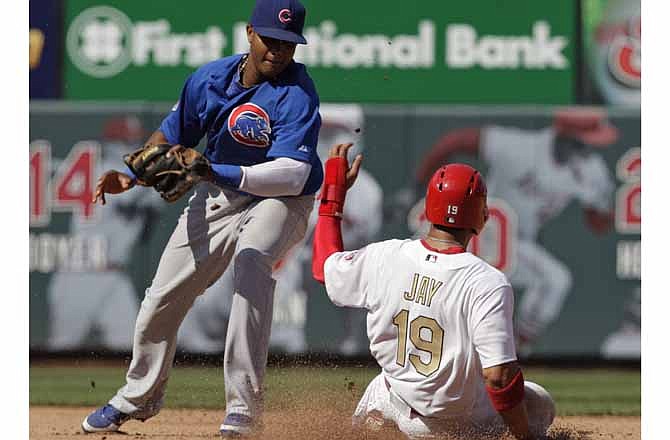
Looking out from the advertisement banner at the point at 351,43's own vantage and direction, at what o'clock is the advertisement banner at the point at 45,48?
the advertisement banner at the point at 45,48 is roughly at 3 o'clock from the advertisement banner at the point at 351,43.

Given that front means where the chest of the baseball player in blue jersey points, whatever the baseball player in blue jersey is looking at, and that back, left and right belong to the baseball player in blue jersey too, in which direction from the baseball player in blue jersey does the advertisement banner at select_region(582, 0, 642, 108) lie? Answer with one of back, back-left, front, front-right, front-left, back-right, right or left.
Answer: back-left

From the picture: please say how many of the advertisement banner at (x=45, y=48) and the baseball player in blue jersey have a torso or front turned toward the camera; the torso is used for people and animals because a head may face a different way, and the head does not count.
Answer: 2

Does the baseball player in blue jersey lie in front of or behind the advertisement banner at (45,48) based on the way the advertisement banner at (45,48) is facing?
in front

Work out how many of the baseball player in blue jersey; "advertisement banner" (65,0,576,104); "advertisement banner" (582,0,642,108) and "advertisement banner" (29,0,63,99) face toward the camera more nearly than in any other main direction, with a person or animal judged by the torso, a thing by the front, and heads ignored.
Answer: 4

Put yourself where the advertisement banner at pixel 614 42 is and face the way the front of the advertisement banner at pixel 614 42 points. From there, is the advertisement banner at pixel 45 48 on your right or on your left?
on your right

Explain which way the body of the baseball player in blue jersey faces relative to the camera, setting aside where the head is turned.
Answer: toward the camera

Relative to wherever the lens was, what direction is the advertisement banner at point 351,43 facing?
facing the viewer

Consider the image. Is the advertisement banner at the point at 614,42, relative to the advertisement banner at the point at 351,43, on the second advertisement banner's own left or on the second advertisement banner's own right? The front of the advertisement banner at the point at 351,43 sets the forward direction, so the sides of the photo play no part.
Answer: on the second advertisement banner's own left

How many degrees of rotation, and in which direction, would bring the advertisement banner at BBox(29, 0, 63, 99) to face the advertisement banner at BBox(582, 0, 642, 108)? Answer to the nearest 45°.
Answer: approximately 90° to its left

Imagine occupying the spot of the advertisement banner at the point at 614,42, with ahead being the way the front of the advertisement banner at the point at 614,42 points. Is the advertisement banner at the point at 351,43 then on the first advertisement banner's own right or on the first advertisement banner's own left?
on the first advertisement banner's own right

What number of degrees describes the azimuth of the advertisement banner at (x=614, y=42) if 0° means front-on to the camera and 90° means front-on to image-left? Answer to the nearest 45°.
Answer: approximately 0°

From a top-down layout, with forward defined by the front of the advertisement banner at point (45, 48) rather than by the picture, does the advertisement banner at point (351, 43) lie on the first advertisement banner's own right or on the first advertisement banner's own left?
on the first advertisement banner's own left
